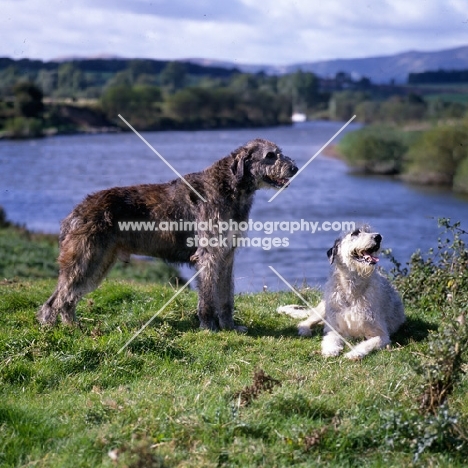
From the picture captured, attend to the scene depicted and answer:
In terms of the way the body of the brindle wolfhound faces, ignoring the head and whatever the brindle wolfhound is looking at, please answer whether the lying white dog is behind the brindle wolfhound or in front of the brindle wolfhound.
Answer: in front

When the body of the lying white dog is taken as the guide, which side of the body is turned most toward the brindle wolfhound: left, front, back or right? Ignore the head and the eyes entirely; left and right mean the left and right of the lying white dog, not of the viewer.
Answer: right

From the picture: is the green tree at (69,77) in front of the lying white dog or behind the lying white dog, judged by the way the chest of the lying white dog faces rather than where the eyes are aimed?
behind

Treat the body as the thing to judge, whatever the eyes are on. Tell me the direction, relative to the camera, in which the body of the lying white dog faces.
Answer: toward the camera

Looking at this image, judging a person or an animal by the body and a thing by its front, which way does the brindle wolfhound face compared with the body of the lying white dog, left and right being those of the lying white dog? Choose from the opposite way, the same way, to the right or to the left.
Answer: to the left

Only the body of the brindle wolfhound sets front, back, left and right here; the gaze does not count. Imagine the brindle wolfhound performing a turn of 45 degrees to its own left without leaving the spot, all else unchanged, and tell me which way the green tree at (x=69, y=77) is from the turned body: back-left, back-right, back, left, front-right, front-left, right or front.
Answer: front-left

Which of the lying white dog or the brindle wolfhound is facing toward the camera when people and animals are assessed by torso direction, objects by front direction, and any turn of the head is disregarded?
the lying white dog

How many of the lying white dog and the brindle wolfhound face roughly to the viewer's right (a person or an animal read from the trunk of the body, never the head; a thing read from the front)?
1

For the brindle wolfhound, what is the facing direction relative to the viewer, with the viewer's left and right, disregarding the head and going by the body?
facing to the right of the viewer
